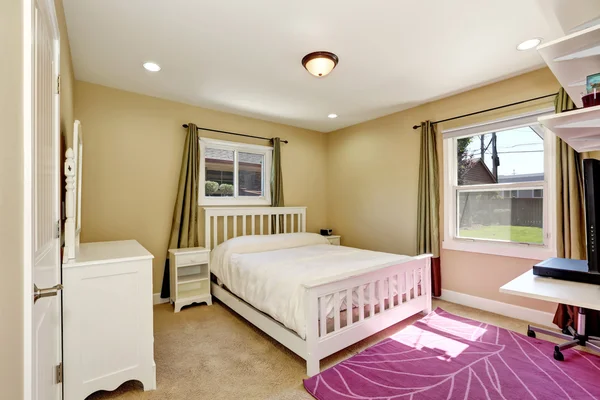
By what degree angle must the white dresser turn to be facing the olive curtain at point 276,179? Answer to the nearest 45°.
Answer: approximately 45° to its left

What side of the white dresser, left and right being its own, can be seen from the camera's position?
right

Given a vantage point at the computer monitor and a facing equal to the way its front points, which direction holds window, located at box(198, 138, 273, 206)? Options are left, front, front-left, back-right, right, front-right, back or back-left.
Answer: front

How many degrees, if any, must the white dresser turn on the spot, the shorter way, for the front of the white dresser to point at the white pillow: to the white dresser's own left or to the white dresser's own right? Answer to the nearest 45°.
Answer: approximately 45° to the white dresser's own left

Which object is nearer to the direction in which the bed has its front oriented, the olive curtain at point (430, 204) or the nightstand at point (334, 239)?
the olive curtain

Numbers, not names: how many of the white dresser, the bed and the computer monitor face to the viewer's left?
1

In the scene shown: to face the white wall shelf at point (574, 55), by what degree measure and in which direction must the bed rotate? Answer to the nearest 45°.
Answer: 0° — it already faces it

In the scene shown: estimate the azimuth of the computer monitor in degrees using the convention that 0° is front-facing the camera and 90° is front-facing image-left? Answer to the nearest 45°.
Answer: approximately 90°

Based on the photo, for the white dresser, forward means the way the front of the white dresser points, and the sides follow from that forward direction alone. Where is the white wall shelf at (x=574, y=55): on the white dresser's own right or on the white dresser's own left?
on the white dresser's own right

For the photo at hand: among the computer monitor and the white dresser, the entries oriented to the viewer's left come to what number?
1
